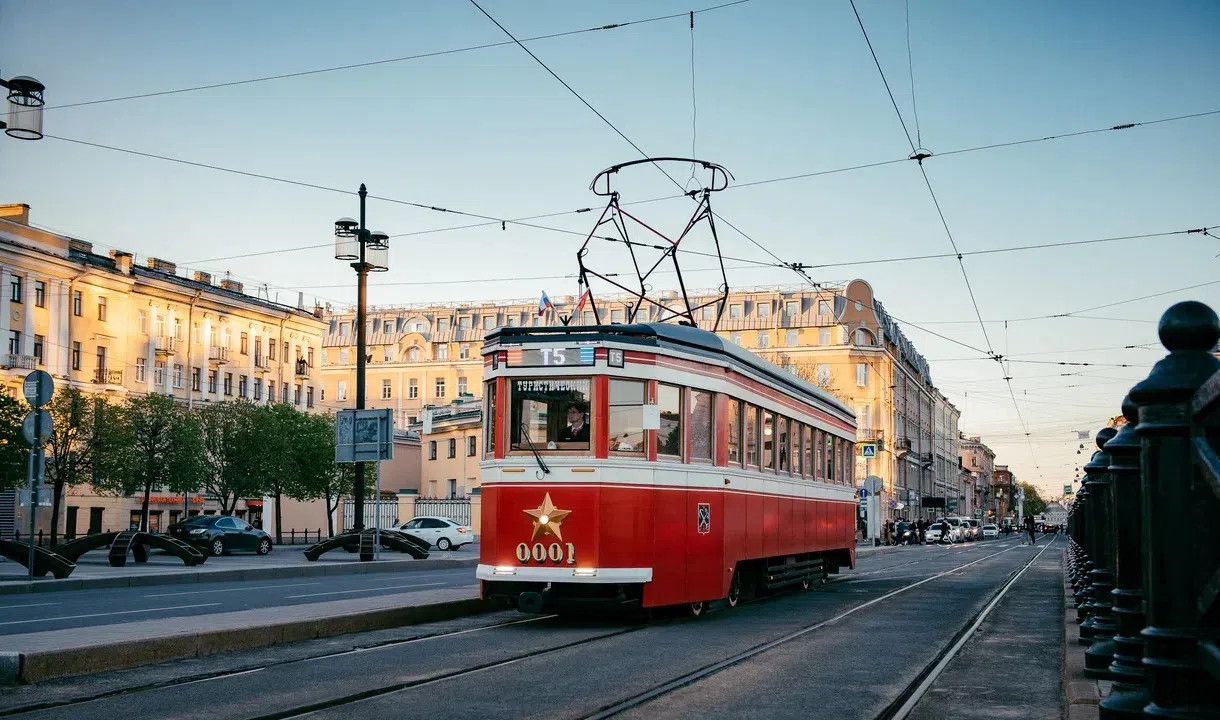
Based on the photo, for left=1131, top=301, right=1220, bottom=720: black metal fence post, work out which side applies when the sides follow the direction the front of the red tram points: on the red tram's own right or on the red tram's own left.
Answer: on the red tram's own left

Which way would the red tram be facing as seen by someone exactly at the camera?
facing the viewer and to the left of the viewer

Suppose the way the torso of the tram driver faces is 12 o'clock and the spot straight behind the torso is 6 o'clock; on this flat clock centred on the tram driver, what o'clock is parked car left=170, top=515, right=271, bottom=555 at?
The parked car is roughly at 4 o'clock from the tram driver.

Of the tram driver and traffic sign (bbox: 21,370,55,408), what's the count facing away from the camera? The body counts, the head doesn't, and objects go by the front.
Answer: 1

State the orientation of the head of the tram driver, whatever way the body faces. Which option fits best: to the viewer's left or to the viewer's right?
to the viewer's left

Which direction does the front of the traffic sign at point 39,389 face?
away from the camera

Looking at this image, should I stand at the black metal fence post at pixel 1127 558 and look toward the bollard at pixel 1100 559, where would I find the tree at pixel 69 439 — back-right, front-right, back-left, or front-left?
front-left

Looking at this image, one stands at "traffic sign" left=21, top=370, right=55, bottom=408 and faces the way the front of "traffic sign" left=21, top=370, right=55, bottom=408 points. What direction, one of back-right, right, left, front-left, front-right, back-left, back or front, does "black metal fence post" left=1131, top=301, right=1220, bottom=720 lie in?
back

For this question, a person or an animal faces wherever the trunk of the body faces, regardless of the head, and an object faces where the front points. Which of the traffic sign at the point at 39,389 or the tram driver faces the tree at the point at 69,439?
the traffic sign

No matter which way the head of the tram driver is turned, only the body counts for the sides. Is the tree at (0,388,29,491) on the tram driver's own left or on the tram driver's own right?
on the tram driver's own right

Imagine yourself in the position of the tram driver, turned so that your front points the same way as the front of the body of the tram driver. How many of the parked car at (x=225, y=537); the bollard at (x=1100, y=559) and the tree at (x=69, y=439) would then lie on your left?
1

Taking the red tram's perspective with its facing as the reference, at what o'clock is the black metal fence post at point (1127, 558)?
The black metal fence post is roughly at 10 o'clock from the red tram.
